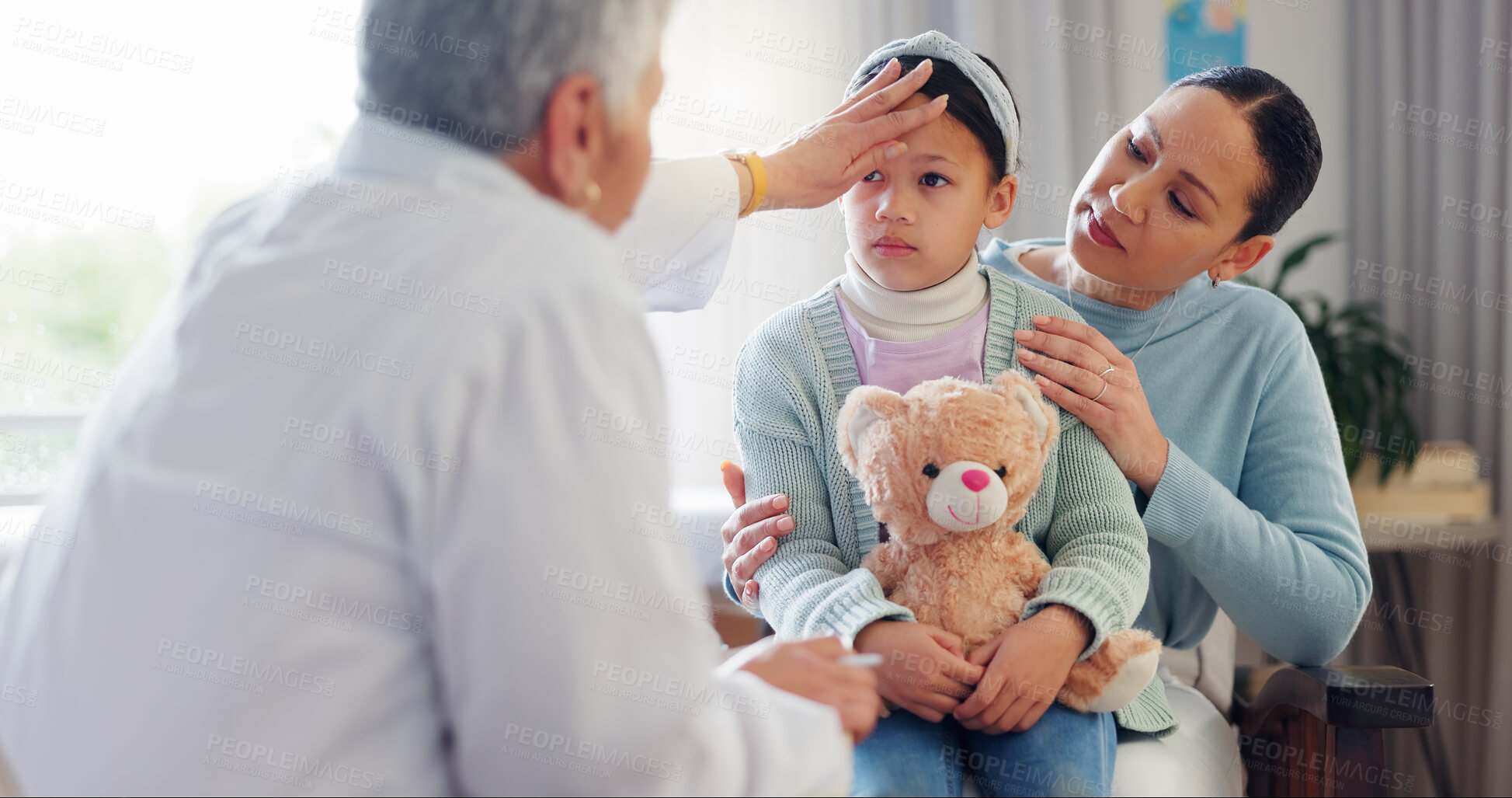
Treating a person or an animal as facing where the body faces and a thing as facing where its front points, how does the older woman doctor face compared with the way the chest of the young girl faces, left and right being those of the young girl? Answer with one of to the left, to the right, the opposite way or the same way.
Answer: the opposite way

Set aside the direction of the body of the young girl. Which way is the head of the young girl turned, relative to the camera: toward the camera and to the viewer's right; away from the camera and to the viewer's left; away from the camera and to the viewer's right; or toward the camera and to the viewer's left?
toward the camera and to the viewer's left

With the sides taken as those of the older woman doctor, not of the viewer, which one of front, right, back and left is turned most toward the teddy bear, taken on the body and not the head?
front

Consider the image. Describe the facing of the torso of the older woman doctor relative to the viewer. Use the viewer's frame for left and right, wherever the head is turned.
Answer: facing away from the viewer and to the right of the viewer

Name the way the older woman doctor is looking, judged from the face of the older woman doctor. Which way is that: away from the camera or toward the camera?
away from the camera

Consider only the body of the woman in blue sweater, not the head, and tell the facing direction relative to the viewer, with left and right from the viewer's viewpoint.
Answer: facing the viewer and to the left of the viewer

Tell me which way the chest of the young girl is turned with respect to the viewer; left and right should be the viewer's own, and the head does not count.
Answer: facing the viewer

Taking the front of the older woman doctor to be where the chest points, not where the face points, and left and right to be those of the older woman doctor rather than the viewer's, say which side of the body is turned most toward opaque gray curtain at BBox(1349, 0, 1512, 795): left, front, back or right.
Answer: front

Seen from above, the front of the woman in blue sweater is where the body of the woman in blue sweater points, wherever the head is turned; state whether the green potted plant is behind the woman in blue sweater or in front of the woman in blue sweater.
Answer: behind

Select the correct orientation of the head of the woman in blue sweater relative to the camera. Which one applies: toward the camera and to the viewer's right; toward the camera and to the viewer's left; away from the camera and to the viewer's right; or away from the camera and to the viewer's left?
toward the camera and to the viewer's left

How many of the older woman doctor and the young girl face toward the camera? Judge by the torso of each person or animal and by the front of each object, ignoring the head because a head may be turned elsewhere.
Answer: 1
